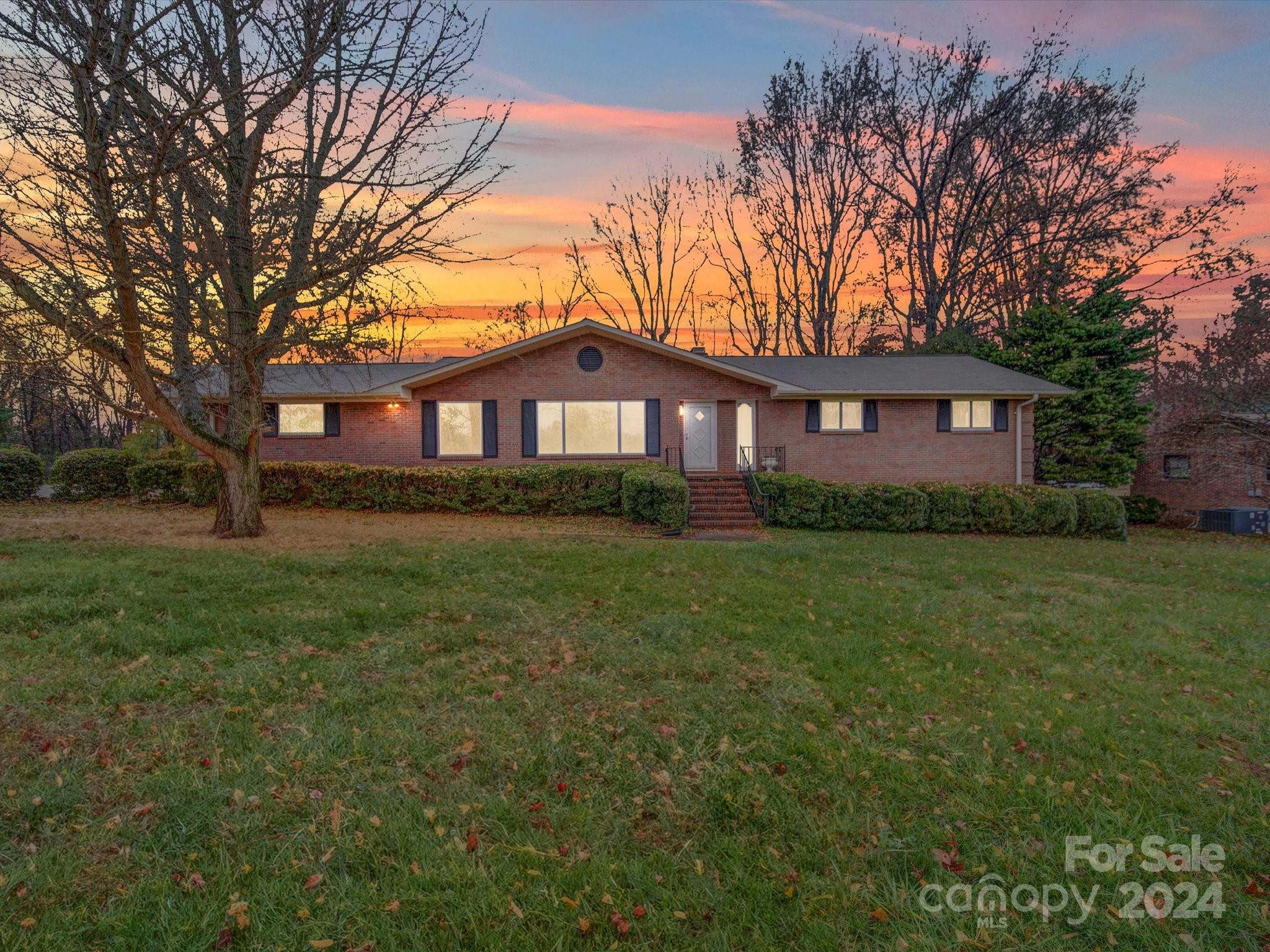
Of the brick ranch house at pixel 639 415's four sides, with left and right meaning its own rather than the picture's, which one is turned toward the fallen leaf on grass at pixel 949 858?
front

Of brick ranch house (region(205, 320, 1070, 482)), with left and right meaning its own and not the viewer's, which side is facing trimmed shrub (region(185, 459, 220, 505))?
right

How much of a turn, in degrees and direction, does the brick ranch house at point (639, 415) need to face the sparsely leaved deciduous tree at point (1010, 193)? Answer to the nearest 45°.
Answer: approximately 135° to its left

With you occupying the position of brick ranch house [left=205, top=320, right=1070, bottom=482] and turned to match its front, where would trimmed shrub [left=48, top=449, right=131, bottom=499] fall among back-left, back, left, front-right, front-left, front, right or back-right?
right

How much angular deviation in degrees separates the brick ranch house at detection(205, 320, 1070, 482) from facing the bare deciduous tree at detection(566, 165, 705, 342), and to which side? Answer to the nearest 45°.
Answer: approximately 180°

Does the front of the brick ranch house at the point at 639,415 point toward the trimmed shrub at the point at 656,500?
yes

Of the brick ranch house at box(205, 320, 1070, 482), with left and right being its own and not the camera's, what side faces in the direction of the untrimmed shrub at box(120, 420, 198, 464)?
right

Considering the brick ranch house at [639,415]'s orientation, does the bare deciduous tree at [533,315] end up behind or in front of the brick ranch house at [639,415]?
behind

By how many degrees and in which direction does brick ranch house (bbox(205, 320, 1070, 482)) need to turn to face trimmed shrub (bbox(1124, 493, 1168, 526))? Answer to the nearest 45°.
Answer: approximately 90° to its left

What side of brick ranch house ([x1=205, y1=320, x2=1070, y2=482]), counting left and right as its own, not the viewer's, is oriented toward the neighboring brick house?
left

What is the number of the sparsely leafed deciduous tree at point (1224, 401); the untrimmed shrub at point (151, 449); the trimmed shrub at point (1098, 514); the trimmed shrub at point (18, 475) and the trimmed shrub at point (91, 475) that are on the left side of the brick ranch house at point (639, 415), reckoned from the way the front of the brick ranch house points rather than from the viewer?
2

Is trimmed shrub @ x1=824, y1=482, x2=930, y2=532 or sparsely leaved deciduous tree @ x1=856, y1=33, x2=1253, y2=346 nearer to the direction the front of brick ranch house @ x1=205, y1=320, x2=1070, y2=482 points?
the trimmed shrub

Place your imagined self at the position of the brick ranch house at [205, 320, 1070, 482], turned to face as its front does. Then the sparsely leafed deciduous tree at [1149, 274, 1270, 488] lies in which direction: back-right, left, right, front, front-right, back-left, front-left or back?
left

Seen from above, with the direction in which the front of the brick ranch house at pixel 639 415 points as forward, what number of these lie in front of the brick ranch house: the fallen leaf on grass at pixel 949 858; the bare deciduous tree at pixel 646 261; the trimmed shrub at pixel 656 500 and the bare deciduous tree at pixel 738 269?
2

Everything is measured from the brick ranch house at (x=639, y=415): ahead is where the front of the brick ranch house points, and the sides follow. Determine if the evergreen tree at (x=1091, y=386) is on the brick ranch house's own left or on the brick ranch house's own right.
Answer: on the brick ranch house's own left

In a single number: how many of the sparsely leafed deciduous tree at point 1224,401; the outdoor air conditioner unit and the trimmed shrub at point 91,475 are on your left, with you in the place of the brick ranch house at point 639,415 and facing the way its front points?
2

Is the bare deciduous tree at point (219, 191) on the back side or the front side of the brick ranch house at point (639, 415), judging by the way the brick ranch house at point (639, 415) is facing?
on the front side

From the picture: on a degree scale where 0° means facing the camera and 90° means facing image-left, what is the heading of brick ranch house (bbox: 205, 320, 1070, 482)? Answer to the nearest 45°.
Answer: approximately 0°

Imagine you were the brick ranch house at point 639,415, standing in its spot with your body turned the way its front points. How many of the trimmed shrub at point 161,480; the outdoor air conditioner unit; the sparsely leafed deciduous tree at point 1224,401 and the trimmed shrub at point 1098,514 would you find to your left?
3
